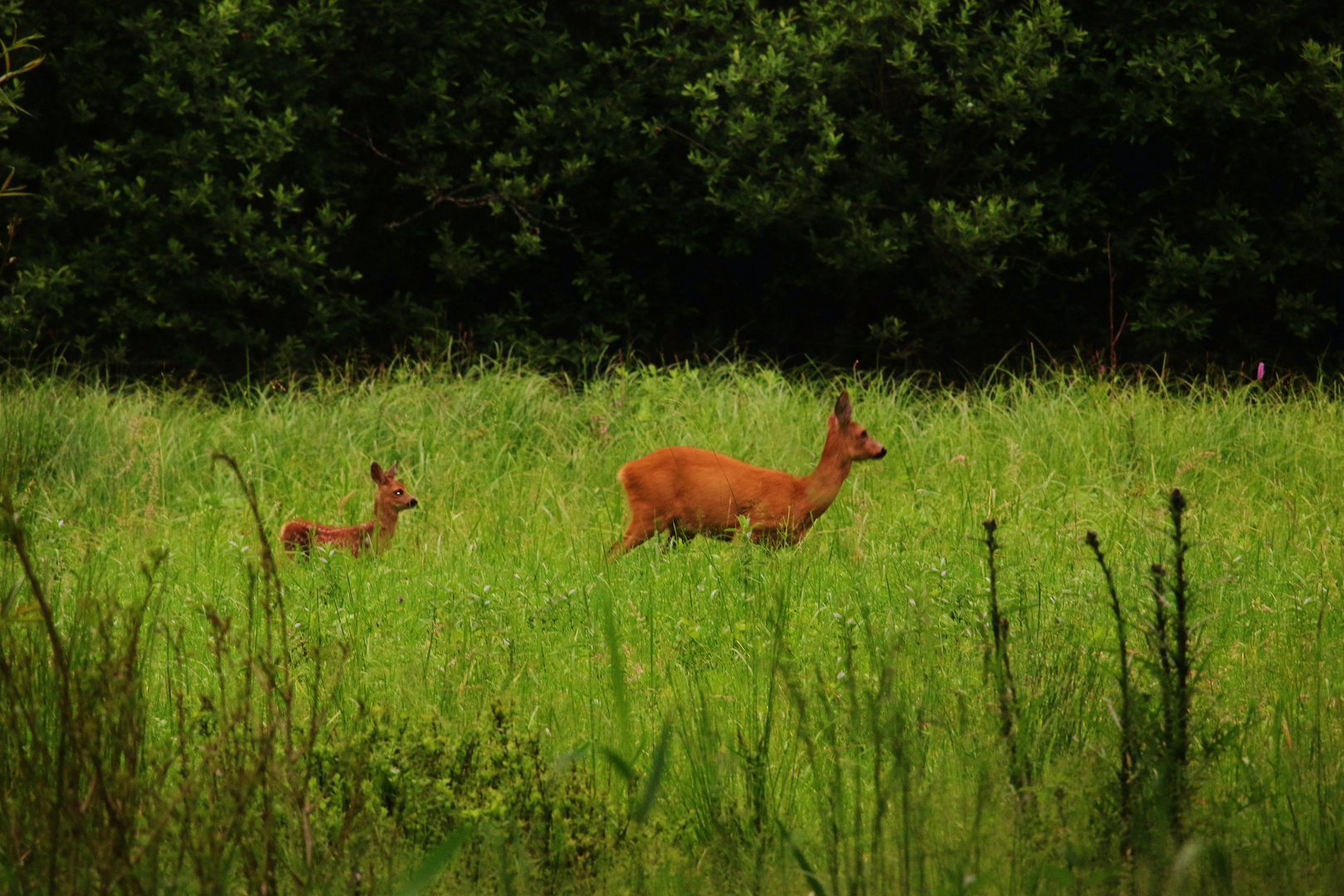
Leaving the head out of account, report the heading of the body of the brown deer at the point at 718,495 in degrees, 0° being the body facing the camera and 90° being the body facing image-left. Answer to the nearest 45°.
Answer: approximately 270°
